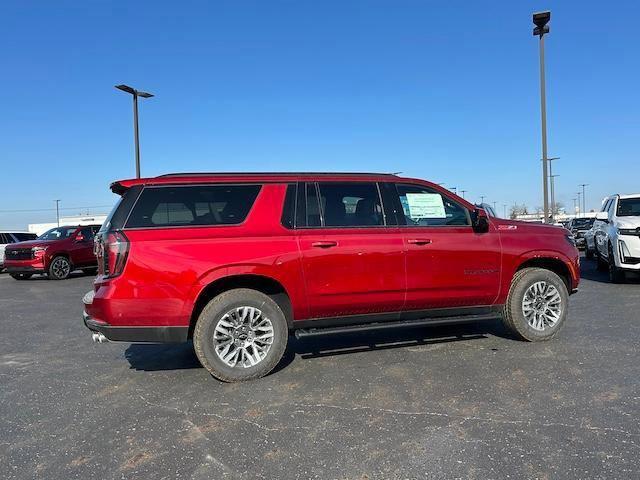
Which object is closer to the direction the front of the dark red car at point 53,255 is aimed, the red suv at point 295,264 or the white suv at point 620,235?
the red suv

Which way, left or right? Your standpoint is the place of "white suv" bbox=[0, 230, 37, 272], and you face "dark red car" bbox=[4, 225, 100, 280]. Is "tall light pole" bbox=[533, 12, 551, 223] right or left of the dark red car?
left

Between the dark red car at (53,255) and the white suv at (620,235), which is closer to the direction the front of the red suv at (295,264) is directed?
the white suv

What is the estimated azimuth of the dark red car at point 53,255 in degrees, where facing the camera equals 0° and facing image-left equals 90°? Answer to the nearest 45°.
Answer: approximately 45°

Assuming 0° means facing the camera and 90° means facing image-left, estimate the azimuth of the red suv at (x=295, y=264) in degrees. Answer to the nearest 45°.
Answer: approximately 225°

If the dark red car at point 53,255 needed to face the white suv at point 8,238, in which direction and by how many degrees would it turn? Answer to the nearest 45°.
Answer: approximately 135° to its right

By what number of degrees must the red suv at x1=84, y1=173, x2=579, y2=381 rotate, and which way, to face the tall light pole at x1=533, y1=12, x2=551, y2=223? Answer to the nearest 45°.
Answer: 0° — it already faces it

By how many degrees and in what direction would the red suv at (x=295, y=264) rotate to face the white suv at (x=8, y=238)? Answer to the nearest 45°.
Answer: approximately 90° to its left

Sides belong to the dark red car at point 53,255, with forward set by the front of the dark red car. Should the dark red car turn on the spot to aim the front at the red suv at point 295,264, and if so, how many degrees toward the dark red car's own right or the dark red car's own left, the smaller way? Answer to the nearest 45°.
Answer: approximately 45° to the dark red car's own left

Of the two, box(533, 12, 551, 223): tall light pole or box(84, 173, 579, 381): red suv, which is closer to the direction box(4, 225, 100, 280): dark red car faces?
the red suv

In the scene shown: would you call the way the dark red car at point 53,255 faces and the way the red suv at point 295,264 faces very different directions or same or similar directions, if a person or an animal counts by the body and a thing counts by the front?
very different directions
